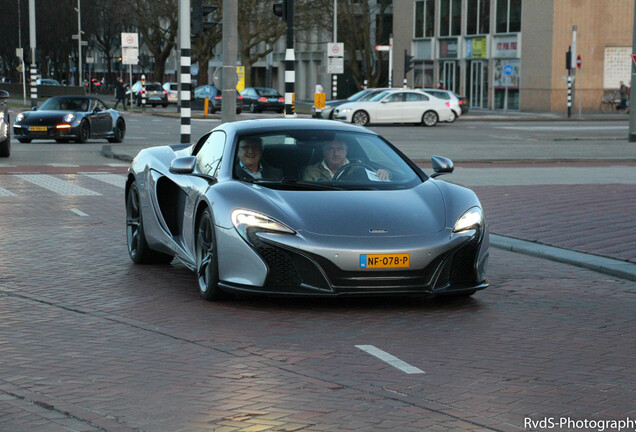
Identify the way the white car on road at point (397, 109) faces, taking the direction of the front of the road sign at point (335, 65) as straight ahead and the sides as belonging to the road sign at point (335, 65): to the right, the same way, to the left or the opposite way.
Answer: to the right

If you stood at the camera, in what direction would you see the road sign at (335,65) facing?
facing the viewer

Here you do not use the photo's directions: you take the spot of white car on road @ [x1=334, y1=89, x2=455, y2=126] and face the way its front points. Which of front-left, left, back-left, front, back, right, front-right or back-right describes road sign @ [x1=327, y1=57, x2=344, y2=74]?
front-right

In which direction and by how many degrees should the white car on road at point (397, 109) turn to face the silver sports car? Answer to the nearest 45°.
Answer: approximately 90° to its left

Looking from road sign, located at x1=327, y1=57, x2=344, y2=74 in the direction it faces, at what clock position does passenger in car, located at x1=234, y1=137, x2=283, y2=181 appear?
The passenger in car is roughly at 12 o'clock from the road sign.

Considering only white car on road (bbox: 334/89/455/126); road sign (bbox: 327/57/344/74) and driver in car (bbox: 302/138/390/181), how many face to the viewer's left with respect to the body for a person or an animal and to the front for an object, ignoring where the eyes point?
1

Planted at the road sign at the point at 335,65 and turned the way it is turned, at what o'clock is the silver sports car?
The silver sports car is roughly at 12 o'clock from the road sign.

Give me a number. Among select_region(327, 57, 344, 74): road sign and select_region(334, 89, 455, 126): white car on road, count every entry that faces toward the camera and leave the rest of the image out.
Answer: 1

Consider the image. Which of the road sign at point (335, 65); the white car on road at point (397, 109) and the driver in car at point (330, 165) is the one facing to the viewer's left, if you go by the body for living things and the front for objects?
the white car on road

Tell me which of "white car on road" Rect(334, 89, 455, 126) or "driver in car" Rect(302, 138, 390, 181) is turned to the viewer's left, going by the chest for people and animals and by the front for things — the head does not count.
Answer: the white car on road

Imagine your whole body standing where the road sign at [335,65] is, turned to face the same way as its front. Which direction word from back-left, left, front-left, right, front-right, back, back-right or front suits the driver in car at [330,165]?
front

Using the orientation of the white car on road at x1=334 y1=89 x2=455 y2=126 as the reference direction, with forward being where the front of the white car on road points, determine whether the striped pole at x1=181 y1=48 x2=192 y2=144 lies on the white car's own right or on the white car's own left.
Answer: on the white car's own left

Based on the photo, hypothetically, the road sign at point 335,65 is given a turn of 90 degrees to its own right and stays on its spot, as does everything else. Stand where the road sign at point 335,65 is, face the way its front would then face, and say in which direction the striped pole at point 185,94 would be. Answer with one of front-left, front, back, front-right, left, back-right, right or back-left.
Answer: left

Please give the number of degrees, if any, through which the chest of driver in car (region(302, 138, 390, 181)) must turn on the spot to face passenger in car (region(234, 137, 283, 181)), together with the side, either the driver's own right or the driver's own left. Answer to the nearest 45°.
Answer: approximately 135° to the driver's own right

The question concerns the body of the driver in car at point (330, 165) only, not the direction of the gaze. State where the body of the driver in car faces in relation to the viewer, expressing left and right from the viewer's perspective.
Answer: facing the viewer and to the right of the viewer

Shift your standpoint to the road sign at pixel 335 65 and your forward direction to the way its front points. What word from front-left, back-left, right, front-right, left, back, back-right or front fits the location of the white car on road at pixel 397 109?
front-left

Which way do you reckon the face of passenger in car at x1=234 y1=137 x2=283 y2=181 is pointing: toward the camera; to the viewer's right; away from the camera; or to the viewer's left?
toward the camera

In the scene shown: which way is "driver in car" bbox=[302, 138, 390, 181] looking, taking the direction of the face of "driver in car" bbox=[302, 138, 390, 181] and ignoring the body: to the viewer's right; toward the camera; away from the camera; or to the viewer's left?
toward the camera

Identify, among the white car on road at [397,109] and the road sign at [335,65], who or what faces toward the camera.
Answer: the road sign

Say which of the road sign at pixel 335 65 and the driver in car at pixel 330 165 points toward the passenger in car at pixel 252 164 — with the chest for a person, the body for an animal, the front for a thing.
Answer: the road sign
